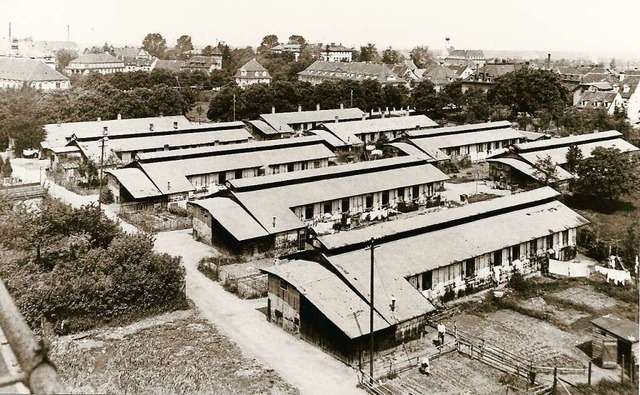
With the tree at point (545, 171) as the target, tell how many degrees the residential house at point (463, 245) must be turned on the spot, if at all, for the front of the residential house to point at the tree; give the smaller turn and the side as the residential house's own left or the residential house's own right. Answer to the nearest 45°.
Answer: approximately 135° to the residential house's own left

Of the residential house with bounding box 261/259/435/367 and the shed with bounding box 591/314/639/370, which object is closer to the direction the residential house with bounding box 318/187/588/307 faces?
the shed

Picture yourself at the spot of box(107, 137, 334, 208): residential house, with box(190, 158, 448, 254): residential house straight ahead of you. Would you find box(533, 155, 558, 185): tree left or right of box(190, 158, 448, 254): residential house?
left

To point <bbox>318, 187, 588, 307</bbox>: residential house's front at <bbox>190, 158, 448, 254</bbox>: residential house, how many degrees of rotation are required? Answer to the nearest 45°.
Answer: approximately 180°

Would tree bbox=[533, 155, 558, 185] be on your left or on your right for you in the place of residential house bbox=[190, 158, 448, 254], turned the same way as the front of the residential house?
on your left

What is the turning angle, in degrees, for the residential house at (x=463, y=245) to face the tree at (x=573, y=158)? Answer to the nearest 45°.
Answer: approximately 135° to its left

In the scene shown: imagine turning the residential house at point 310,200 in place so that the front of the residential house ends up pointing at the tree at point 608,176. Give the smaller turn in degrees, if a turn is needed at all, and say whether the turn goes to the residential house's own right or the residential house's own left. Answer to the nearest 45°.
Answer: approximately 45° to the residential house's own left

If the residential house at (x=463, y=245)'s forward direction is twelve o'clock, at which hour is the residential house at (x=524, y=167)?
the residential house at (x=524, y=167) is roughly at 8 o'clock from the residential house at (x=463, y=245).

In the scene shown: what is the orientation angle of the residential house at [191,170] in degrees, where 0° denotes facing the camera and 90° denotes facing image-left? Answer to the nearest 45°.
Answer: approximately 315°

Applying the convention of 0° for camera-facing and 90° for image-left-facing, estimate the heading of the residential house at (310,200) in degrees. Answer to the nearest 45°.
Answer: approximately 315°
